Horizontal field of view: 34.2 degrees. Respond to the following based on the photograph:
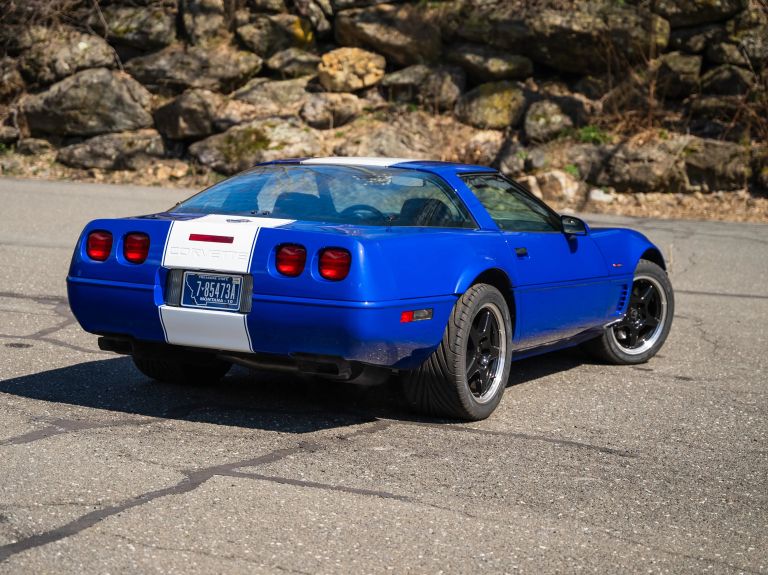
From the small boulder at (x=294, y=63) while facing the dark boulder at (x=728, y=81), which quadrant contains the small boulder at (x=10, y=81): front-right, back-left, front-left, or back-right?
back-right

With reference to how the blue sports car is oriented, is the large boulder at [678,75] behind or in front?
in front

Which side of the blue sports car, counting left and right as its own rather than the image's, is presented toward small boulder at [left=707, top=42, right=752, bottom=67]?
front

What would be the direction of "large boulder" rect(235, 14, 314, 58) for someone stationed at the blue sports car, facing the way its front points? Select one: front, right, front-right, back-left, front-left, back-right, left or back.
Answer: front-left

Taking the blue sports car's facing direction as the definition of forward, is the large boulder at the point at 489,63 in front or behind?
in front

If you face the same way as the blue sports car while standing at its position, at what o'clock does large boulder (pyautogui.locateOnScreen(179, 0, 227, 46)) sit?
The large boulder is roughly at 10 o'clock from the blue sports car.

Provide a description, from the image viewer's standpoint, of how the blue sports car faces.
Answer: facing away from the viewer and to the right of the viewer
